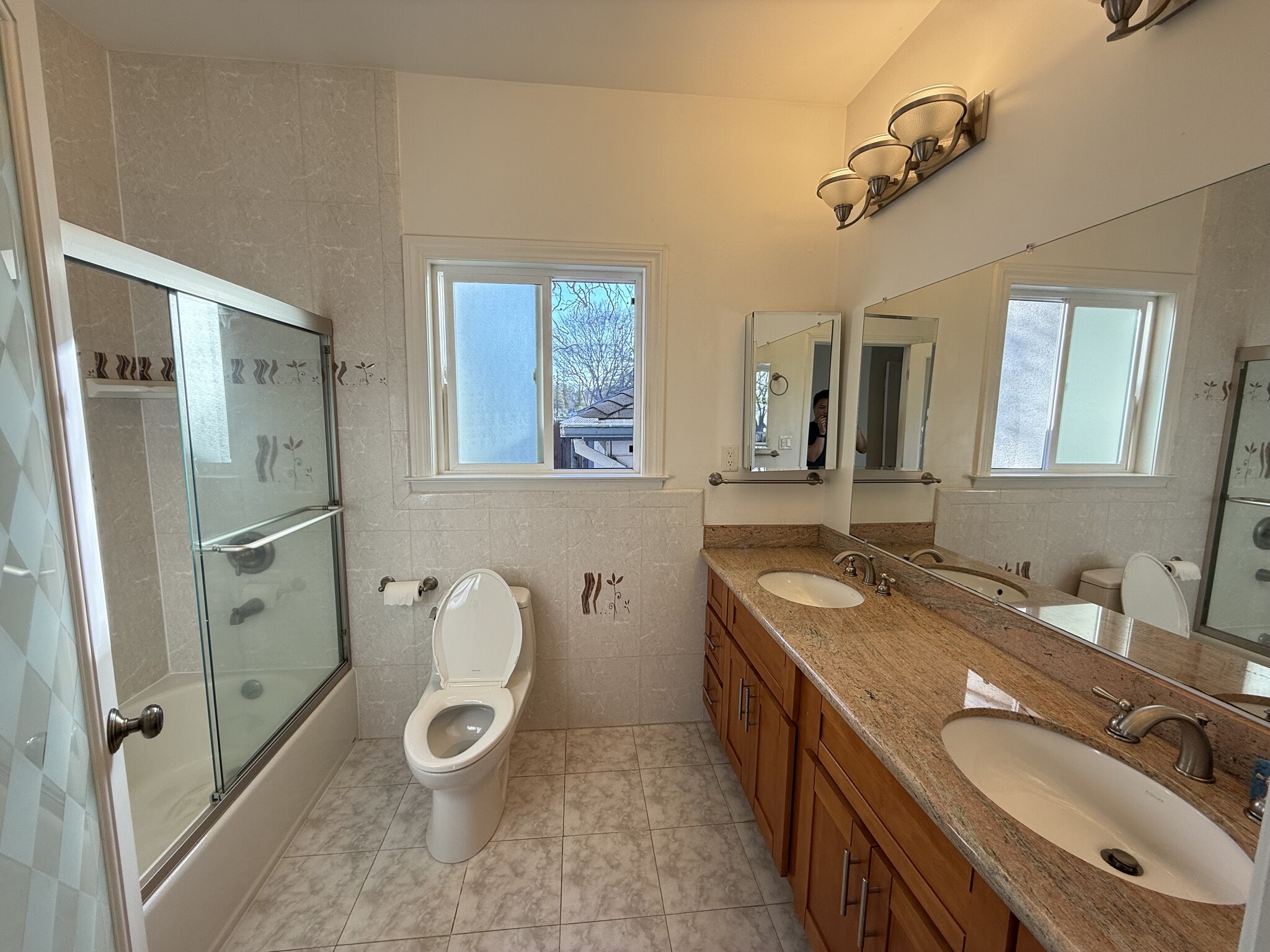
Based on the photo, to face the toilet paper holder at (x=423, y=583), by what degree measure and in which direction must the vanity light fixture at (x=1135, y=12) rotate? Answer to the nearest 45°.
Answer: approximately 45° to its right

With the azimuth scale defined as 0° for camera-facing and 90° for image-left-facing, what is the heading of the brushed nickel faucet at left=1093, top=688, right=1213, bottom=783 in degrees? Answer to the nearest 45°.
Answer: approximately 45°

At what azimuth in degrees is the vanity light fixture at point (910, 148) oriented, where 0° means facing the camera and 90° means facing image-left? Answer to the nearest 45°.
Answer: approximately 45°

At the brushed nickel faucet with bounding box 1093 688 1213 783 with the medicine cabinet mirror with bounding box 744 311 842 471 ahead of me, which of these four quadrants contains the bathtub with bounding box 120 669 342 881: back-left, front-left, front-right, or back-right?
front-left

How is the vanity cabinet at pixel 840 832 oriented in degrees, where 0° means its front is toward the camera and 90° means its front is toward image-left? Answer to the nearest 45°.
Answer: approximately 45°

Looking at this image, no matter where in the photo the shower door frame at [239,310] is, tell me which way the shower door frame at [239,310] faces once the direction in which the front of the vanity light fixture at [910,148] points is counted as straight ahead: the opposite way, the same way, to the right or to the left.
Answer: the opposite way

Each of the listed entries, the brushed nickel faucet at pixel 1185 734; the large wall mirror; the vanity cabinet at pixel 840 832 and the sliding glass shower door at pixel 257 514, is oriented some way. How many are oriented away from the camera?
0

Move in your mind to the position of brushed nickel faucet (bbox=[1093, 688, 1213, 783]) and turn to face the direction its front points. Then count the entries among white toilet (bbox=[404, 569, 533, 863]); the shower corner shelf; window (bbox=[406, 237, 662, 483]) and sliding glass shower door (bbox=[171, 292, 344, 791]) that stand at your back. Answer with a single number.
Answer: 0

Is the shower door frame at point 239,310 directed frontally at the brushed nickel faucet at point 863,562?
yes

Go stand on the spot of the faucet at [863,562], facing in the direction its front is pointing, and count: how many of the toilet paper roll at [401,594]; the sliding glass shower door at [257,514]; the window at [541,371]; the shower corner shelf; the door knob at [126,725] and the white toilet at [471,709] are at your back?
0

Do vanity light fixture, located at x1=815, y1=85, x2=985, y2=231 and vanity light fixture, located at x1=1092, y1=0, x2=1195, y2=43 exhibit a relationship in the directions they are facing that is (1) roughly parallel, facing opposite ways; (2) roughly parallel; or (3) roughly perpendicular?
roughly parallel

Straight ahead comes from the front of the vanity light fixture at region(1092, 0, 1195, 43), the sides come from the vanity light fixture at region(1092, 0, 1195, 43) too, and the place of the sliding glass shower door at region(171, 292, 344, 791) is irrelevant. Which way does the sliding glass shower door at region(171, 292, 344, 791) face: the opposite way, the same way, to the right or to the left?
the opposite way

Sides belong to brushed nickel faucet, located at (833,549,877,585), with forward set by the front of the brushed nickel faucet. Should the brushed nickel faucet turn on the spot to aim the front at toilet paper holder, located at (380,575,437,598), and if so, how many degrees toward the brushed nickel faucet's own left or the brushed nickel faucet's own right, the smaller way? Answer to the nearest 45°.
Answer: approximately 45° to the brushed nickel faucet's own right

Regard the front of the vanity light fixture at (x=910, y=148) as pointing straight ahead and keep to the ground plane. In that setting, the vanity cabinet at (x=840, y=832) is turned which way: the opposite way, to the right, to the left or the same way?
the same way

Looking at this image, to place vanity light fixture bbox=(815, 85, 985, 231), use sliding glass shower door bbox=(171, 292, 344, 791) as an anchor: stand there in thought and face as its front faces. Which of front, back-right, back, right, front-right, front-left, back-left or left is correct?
front

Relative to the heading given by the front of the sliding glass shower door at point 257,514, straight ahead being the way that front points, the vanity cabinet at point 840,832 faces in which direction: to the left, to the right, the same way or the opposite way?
the opposite way

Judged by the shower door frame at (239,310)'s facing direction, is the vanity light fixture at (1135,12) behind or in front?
in front

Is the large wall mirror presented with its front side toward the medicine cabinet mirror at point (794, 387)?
no

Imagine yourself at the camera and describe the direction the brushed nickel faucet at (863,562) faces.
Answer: facing the viewer and to the left of the viewer
